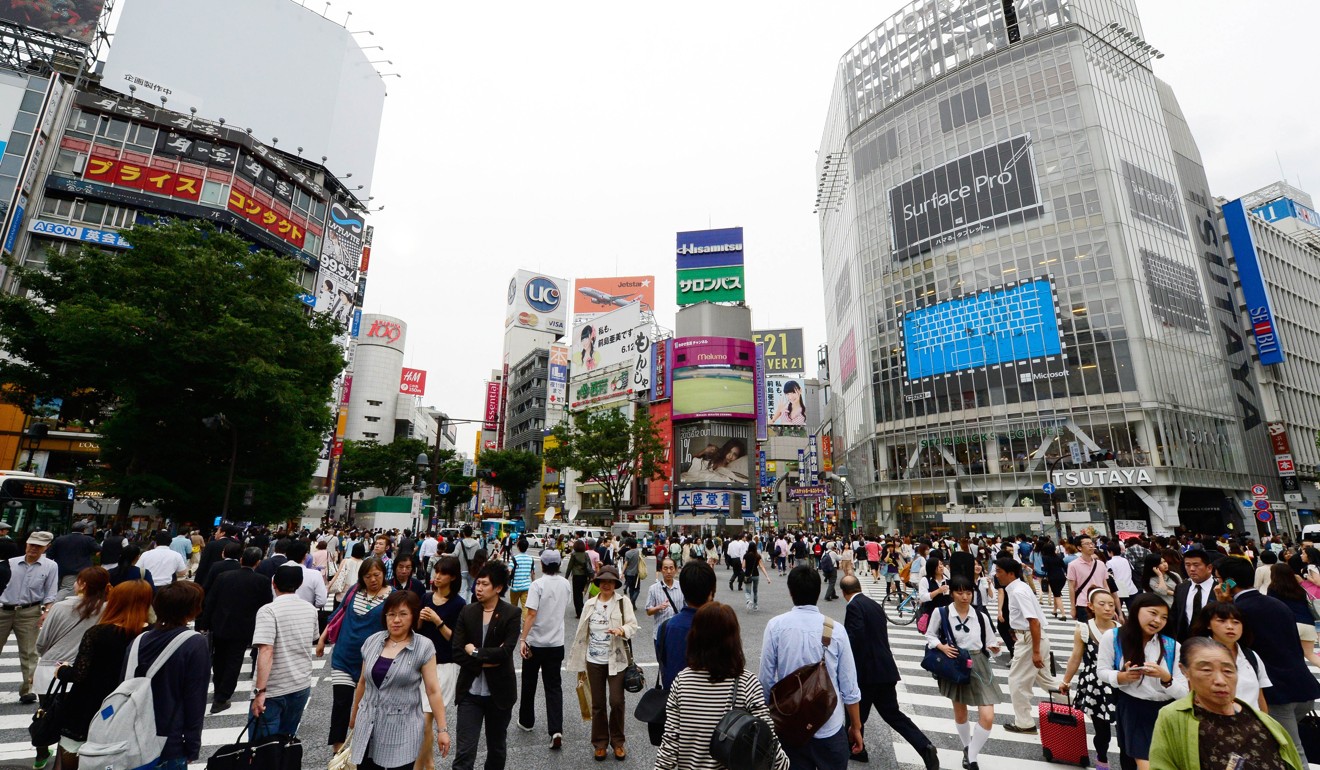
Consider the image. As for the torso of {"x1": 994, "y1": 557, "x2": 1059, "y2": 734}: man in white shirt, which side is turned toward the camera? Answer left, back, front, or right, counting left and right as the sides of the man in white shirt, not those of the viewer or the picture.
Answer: left

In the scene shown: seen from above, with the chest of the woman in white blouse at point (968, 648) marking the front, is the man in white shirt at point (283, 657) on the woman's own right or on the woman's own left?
on the woman's own right

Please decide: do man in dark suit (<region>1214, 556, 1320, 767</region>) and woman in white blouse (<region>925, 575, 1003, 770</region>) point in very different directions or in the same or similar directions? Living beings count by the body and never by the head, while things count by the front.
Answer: very different directions

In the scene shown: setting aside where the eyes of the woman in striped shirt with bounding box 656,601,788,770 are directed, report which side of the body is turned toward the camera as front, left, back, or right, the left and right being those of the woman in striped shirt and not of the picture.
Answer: back

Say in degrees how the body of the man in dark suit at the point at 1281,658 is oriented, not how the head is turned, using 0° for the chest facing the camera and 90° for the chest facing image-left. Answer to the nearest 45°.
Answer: approximately 135°

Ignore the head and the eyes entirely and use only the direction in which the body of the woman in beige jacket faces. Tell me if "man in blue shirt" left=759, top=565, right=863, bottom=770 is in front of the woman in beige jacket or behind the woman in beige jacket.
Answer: in front

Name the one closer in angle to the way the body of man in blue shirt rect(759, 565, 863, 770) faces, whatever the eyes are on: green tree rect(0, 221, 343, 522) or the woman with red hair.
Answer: the green tree

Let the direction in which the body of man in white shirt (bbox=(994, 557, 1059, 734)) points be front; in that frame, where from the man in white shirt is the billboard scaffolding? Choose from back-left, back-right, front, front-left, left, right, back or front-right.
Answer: front

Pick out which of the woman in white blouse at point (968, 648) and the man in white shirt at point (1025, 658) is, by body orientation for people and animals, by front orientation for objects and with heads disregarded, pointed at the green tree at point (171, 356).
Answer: the man in white shirt

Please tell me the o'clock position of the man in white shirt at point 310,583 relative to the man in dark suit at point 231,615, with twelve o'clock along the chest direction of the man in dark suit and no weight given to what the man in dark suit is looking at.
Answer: The man in white shirt is roughly at 2 o'clock from the man in dark suit.

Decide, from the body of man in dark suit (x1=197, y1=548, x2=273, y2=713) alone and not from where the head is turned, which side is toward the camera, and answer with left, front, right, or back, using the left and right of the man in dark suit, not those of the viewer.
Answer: back

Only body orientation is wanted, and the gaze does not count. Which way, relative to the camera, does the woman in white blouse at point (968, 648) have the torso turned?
toward the camera
